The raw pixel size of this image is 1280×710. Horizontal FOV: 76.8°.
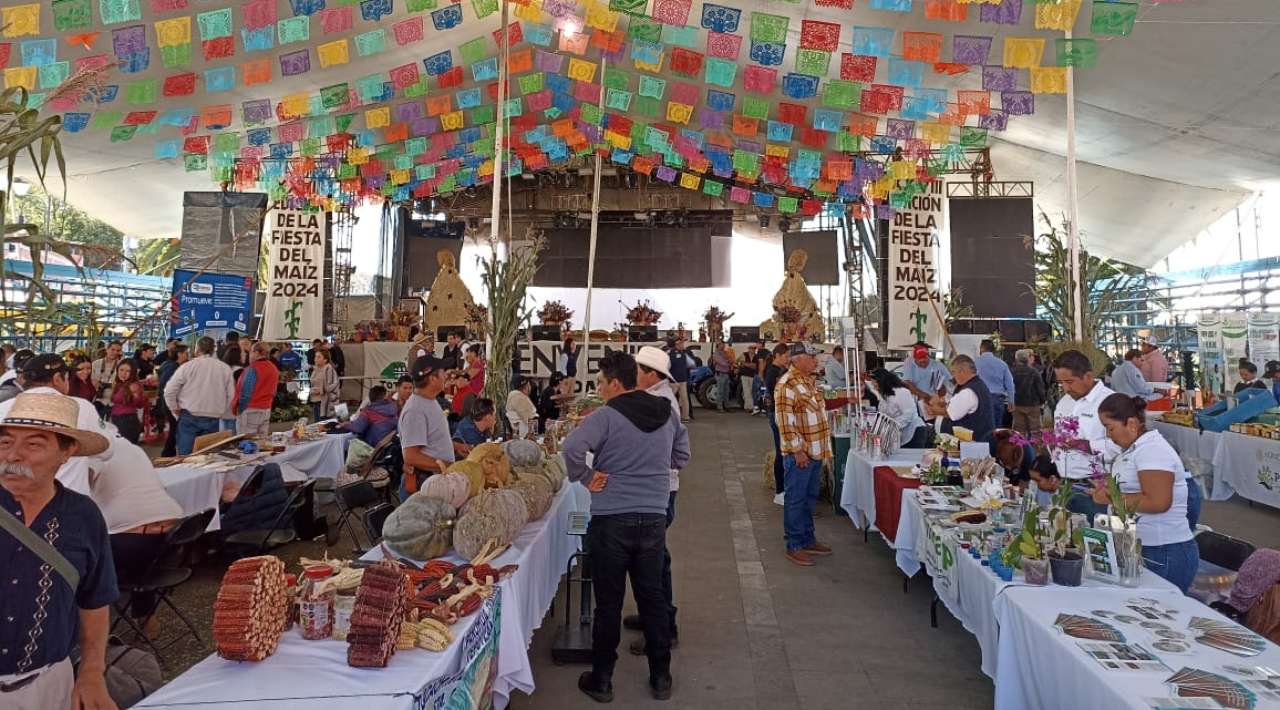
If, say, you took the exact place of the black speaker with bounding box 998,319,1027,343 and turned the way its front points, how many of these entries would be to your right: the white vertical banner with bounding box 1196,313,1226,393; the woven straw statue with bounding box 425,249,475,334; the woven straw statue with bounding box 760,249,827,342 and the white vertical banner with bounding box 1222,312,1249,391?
2

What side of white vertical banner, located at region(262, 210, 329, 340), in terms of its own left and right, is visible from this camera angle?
front

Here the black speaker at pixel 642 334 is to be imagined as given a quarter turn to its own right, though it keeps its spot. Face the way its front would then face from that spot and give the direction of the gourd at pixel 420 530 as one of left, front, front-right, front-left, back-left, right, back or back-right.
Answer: left

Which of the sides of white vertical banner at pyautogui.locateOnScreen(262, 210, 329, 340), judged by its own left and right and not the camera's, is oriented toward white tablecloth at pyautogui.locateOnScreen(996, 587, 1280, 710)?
front

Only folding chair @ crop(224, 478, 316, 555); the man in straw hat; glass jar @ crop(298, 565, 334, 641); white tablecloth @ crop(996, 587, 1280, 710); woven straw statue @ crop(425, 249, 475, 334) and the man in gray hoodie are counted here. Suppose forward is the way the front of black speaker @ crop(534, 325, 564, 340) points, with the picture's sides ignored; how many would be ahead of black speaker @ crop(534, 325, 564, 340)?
5

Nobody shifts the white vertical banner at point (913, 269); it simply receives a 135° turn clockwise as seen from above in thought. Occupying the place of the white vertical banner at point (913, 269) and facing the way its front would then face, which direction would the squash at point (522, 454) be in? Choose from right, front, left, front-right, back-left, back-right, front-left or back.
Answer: back-left

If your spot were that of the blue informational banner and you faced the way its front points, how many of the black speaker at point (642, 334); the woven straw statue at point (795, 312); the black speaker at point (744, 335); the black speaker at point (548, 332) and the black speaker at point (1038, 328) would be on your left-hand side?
5

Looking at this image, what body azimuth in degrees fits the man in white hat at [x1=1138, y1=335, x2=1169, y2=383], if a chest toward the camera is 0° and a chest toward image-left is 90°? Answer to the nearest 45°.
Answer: approximately 90°

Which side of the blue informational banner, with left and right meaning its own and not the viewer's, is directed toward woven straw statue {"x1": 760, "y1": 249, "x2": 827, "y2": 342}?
left

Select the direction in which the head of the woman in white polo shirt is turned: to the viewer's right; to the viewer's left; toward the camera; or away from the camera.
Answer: to the viewer's left

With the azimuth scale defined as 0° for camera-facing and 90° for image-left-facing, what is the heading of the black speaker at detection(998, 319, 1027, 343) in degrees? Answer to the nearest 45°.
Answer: approximately 0°
